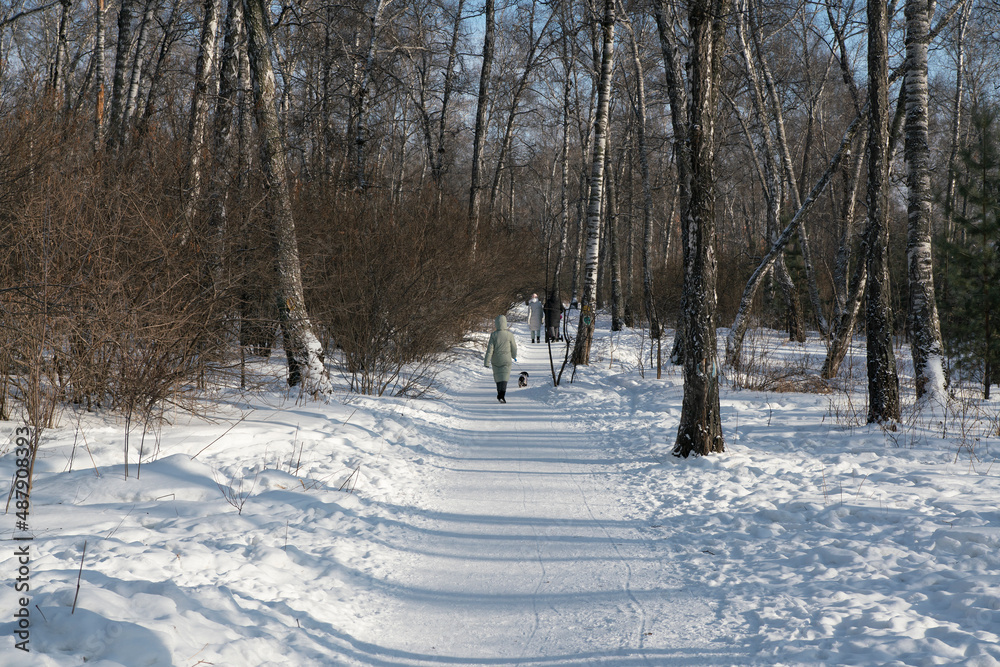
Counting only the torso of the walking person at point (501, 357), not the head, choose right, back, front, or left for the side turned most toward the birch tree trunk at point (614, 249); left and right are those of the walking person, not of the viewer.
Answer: front

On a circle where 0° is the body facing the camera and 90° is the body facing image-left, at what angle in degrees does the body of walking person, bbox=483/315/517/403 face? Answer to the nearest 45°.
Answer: approximately 180°

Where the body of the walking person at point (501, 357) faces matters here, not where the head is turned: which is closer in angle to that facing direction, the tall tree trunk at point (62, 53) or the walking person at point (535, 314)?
the walking person

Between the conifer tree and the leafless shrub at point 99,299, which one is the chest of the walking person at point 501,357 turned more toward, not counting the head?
the conifer tree

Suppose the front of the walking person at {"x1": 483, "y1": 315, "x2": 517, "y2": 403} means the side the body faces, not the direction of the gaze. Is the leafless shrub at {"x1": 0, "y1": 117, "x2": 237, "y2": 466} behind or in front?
behind

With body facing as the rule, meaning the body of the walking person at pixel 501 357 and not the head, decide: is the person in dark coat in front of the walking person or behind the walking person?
in front

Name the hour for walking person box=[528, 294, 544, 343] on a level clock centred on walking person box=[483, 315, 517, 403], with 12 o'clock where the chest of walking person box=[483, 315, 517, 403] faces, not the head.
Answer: walking person box=[528, 294, 544, 343] is roughly at 12 o'clock from walking person box=[483, 315, 517, 403].

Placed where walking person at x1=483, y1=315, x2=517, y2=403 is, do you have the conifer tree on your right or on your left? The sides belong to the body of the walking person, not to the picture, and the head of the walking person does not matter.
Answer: on your right
